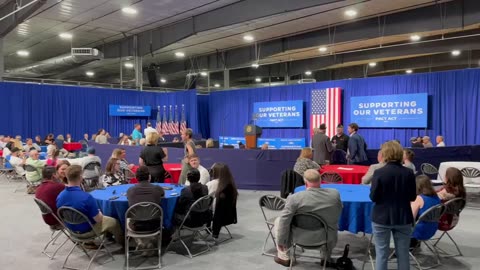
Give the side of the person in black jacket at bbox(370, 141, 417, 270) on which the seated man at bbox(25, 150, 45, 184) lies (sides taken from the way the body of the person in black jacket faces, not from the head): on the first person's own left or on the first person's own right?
on the first person's own left

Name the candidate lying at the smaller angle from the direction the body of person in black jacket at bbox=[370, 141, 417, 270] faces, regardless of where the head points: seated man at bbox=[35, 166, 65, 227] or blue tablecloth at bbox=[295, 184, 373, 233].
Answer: the blue tablecloth

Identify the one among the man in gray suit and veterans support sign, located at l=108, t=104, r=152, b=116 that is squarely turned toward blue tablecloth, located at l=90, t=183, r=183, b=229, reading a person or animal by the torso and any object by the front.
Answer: the veterans support sign

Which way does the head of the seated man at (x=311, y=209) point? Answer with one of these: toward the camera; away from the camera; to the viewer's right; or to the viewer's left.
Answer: away from the camera

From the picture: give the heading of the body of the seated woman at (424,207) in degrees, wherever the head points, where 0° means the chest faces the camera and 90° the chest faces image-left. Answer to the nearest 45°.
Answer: approximately 135°

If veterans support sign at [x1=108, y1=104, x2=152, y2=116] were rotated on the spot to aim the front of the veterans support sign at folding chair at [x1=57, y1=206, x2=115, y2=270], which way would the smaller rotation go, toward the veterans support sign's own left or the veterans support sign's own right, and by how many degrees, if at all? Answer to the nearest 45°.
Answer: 0° — it already faces it

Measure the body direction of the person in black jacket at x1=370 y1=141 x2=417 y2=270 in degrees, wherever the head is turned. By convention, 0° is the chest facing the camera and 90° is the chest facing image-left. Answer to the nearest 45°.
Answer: approximately 180°

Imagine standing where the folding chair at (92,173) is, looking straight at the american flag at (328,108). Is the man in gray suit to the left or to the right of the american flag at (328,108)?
right
